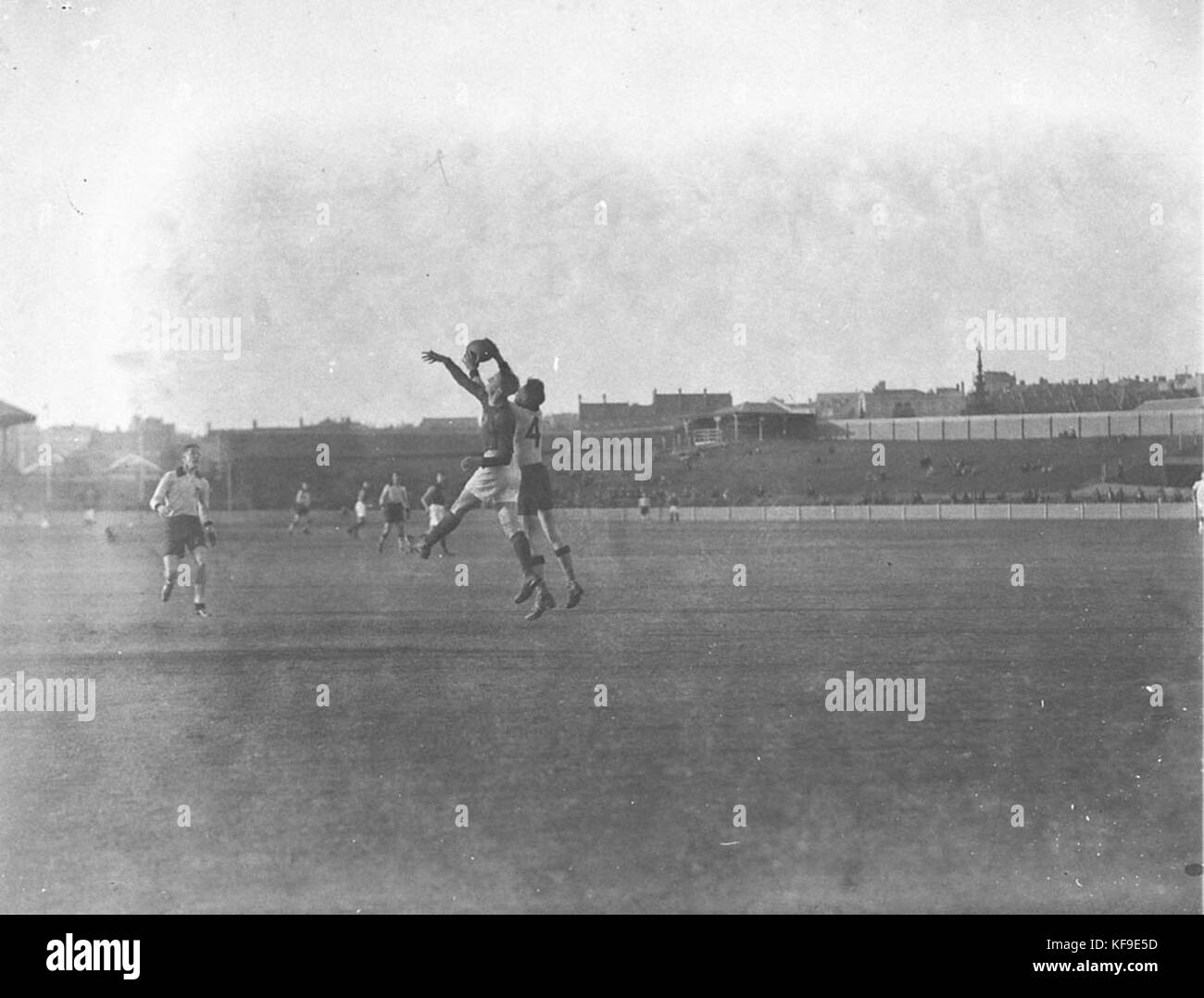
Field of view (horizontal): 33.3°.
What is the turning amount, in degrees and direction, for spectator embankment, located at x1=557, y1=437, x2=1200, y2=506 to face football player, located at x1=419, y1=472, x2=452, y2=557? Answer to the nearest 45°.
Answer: approximately 45° to its right

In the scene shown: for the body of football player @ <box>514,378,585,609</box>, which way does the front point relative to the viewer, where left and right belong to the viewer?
facing away from the viewer and to the left of the viewer

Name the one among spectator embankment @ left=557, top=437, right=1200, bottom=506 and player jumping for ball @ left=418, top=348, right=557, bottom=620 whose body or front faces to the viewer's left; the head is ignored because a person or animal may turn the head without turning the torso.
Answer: the player jumping for ball

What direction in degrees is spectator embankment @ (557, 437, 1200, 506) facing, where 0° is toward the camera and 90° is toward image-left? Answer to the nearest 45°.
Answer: approximately 0°

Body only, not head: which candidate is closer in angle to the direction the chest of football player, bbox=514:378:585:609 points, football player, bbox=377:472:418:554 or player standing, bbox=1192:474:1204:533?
the football player

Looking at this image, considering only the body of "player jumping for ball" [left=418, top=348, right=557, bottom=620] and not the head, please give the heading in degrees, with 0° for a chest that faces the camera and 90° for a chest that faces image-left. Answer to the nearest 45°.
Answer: approximately 90°

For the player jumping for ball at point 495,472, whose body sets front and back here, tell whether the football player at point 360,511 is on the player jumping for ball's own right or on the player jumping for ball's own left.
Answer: on the player jumping for ball's own right
